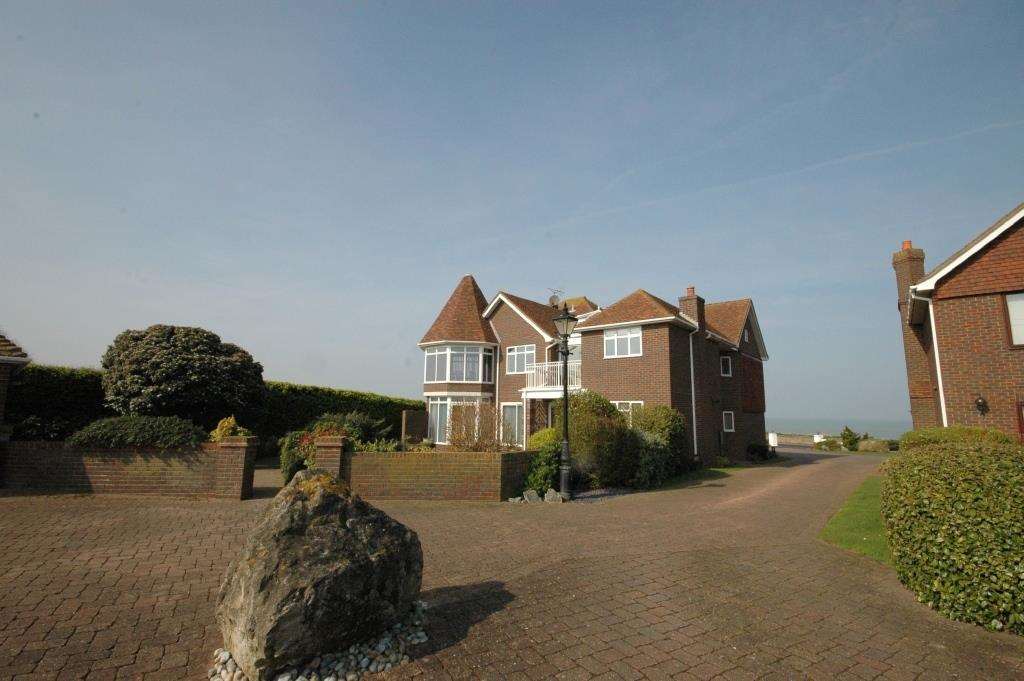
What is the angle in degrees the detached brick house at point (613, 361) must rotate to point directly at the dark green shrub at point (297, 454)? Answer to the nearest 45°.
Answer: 0° — it already faces it

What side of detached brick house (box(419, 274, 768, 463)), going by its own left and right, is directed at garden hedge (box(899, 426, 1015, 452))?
left

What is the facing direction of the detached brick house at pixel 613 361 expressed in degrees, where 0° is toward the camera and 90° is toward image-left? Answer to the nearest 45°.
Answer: approximately 45°

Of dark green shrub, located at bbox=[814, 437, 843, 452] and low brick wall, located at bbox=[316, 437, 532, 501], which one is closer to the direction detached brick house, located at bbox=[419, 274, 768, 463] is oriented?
the low brick wall
